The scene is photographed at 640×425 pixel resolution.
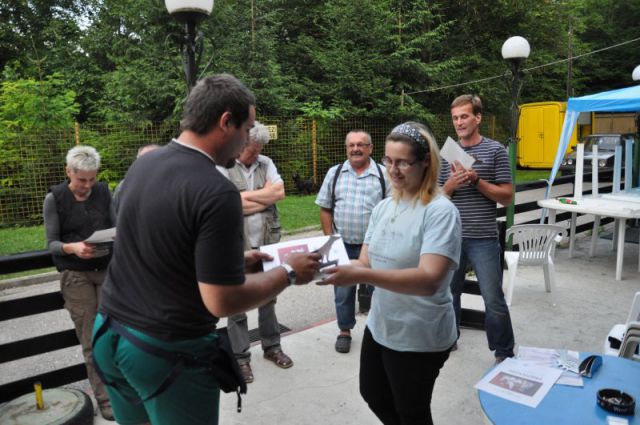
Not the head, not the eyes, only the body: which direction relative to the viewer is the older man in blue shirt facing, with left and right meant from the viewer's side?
facing the viewer

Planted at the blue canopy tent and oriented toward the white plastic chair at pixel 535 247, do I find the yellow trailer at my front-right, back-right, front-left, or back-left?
back-right

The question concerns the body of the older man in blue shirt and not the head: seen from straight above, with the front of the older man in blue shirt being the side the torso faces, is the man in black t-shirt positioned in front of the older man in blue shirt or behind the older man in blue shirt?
in front

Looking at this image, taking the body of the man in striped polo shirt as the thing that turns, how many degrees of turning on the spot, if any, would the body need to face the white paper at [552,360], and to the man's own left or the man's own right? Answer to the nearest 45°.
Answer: approximately 45° to the man's own left

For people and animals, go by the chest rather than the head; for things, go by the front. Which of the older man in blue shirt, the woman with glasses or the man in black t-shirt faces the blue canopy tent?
the man in black t-shirt

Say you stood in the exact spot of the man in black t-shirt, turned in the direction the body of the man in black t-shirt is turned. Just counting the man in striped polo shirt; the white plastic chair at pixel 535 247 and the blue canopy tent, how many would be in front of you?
3

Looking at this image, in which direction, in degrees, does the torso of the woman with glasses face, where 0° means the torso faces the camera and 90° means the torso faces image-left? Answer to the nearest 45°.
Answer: approximately 45°

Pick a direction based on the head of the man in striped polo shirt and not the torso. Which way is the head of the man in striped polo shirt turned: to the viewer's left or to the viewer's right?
to the viewer's left

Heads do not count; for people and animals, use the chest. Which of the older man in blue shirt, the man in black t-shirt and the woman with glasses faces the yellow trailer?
the man in black t-shirt

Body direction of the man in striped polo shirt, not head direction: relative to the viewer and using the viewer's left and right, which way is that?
facing the viewer and to the left of the viewer

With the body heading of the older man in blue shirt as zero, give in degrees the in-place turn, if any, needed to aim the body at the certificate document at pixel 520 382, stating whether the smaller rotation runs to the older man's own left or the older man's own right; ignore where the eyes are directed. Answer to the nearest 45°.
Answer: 0° — they already face it

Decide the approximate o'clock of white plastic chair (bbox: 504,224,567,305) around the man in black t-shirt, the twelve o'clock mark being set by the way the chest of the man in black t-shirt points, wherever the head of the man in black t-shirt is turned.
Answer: The white plastic chair is roughly at 12 o'clock from the man in black t-shirt.

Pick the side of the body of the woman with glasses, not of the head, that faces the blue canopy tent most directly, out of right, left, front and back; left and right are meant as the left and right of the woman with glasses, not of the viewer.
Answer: back

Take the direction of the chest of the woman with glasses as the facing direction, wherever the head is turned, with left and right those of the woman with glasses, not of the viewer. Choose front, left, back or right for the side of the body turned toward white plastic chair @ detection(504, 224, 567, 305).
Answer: back

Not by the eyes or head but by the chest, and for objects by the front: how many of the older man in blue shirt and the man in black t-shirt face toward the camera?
1

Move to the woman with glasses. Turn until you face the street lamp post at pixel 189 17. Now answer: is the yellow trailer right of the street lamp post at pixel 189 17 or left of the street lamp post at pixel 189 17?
right

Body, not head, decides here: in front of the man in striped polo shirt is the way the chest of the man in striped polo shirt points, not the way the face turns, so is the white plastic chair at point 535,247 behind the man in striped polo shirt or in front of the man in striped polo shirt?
behind
